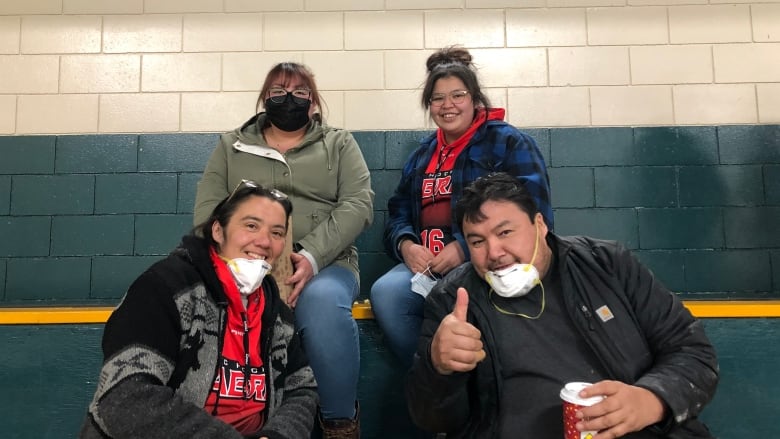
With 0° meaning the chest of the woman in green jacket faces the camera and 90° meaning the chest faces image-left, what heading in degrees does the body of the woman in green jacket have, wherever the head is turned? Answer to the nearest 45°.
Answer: approximately 0°

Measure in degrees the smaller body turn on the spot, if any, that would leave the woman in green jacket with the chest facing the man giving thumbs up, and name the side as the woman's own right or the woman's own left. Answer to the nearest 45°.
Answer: approximately 45° to the woman's own left

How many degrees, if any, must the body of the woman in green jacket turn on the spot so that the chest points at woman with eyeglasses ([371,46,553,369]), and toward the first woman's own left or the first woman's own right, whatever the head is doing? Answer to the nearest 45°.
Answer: approximately 90° to the first woman's own left

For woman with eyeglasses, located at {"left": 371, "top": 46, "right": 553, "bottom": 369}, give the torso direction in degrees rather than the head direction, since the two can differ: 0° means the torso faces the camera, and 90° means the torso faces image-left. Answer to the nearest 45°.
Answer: approximately 45°

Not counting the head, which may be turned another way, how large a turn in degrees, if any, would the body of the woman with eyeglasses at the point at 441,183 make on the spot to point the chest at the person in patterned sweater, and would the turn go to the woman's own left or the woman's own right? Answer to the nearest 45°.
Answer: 0° — they already face them

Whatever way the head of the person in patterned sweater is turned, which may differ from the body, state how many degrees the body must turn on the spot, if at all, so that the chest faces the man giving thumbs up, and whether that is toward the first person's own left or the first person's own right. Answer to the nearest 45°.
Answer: approximately 45° to the first person's own left
